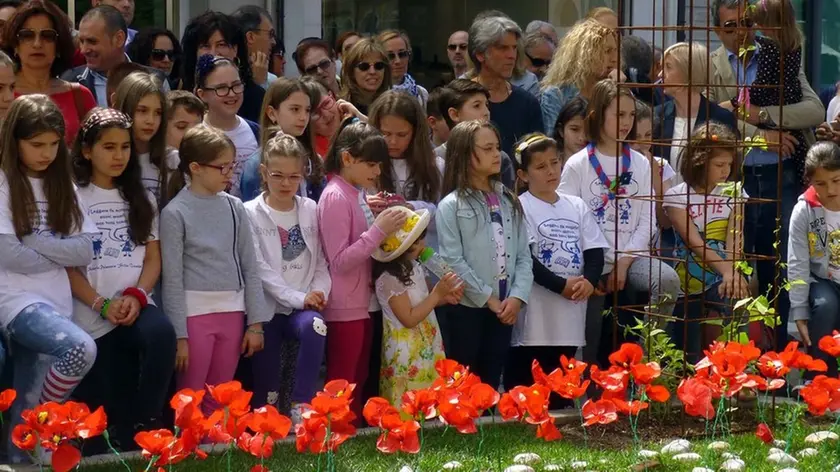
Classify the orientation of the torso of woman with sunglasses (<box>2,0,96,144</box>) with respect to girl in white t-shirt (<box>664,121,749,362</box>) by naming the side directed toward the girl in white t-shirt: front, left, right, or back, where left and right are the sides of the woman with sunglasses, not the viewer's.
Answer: left

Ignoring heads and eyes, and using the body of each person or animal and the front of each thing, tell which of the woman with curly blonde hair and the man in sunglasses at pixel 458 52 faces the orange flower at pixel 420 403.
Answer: the man in sunglasses

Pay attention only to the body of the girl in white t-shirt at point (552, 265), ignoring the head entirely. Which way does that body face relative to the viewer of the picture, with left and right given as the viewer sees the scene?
facing the viewer and to the right of the viewer

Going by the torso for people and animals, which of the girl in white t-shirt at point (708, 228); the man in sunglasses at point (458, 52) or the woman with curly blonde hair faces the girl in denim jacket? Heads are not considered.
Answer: the man in sunglasses

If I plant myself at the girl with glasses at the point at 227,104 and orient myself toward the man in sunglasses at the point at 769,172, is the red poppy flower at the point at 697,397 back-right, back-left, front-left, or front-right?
front-right

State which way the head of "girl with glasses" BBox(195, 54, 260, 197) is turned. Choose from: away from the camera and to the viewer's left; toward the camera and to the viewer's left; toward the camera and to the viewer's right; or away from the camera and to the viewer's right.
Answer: toward the camera and to the viewer's right

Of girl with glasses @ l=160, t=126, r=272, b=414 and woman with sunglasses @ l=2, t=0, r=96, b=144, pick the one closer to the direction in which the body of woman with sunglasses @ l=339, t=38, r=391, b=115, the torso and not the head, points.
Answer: the girl with glasses

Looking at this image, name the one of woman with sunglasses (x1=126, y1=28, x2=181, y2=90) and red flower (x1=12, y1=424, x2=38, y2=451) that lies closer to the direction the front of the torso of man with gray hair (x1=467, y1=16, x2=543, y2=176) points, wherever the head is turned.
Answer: the red flower

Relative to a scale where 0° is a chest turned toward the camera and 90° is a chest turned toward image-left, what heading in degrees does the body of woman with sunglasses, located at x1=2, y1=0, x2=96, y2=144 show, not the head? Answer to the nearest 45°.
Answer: approximately 0°

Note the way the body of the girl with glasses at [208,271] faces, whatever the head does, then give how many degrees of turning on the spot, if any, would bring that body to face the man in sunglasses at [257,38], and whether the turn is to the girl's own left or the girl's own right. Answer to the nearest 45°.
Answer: approximately 135° to the girl's own left

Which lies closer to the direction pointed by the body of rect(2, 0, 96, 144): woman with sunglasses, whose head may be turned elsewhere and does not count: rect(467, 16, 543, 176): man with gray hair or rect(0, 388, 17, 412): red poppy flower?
the red poppy flower

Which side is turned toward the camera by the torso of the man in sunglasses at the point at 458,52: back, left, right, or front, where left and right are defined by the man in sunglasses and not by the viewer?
front

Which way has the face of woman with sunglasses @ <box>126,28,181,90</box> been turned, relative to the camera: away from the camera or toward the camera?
toward the camera
